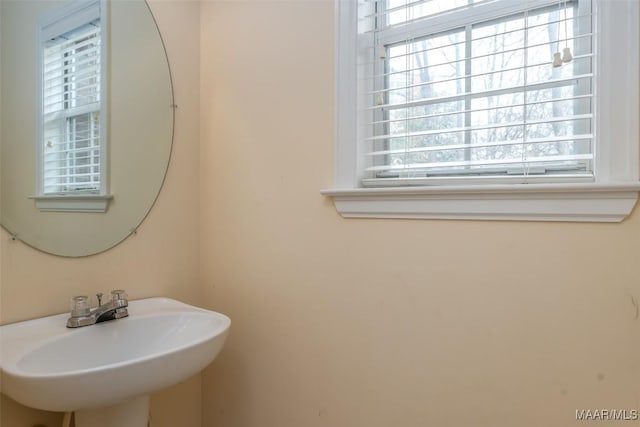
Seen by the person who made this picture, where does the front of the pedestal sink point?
facing the viewer and to the right of the viewer

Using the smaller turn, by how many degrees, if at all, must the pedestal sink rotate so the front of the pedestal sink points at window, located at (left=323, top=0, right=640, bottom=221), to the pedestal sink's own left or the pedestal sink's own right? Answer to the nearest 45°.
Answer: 0° — it already faces it
